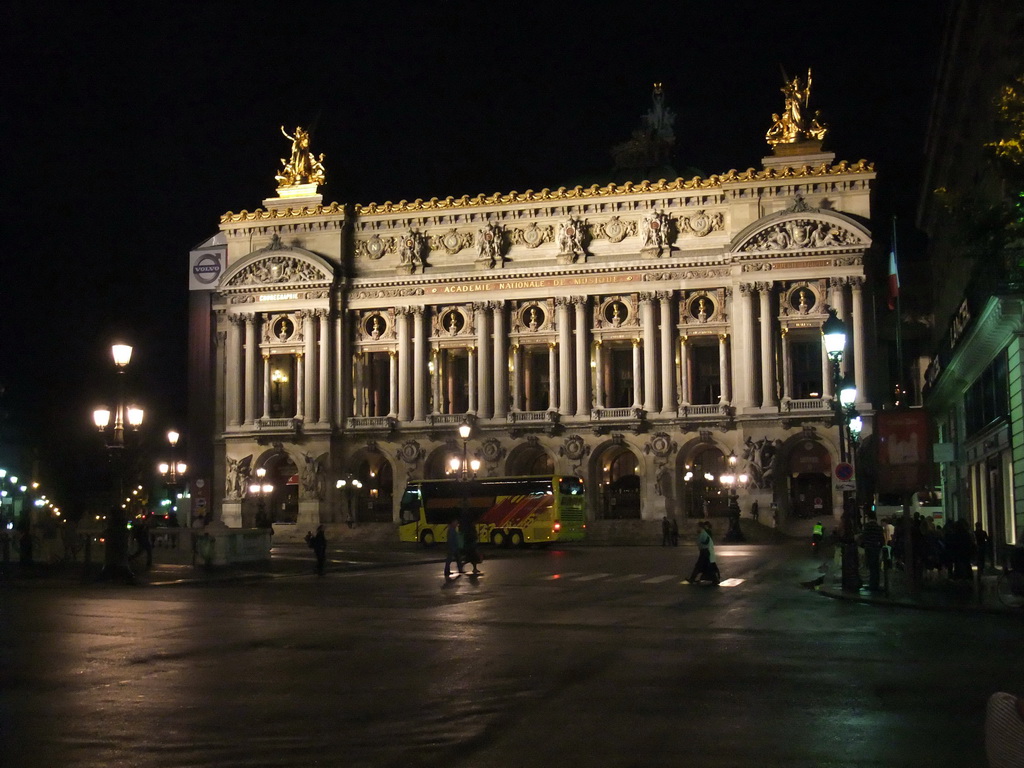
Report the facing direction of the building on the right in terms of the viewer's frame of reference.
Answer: facing to the left of the viewer

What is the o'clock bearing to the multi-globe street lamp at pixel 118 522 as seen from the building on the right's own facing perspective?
The multi-globe street lamp is roughly at 11 o'clock from the building on the right.

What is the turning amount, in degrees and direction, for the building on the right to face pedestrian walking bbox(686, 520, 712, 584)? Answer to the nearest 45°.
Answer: approximately 45° to its left

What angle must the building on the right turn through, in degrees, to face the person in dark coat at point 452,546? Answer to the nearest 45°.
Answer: approximately 45° to its left
